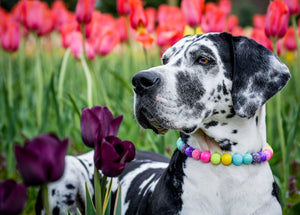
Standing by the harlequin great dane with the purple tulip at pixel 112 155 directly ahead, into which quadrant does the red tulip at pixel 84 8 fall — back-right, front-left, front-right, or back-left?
back-right

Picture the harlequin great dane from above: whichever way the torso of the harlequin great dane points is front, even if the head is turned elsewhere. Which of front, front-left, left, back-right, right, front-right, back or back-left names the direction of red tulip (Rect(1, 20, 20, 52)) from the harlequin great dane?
back

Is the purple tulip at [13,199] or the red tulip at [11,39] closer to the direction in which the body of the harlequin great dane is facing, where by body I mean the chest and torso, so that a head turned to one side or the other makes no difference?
the purple tulip

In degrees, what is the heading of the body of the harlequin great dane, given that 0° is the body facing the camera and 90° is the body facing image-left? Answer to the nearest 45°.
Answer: approximately 315°

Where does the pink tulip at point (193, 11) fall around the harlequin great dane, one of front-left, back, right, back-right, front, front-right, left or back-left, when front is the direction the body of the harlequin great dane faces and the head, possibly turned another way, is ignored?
back-left

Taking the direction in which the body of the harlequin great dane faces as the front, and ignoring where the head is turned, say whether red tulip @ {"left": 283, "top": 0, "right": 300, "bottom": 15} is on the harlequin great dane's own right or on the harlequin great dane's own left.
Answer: on the harlequin great dane's own left

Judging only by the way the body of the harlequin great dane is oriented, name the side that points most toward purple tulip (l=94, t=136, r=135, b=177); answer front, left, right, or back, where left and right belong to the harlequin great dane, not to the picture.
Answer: right
